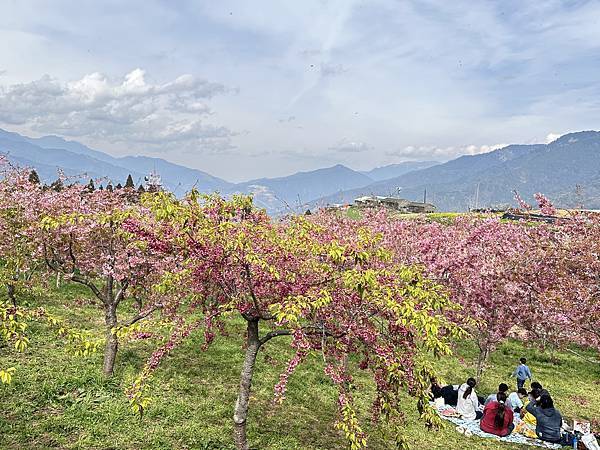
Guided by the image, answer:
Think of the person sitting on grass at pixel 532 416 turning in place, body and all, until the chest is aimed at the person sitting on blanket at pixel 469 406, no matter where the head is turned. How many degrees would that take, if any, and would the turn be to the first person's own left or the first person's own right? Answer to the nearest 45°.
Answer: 0° — they already face them

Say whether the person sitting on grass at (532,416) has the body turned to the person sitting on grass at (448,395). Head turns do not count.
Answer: yes

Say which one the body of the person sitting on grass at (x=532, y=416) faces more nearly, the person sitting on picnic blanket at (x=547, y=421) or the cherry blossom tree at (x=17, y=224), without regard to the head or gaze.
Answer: the cherry blossom tree

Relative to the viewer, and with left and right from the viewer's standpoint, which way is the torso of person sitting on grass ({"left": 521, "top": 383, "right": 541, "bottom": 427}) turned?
facing to the left of the viewer
